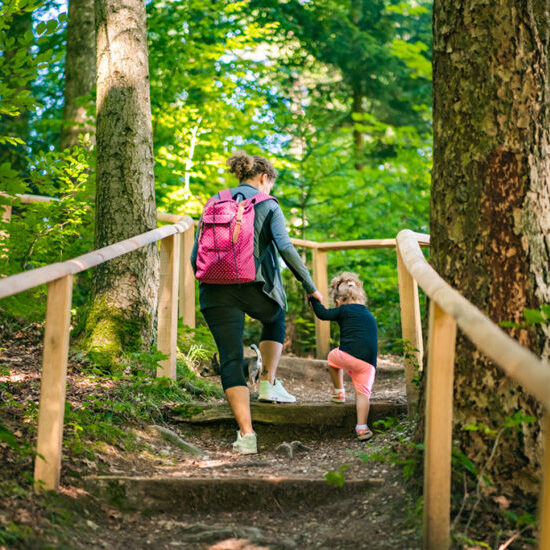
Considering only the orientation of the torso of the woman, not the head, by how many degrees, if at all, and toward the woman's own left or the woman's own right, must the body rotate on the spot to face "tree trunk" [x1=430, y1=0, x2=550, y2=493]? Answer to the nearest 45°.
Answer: approximately 90° to the woman's own right

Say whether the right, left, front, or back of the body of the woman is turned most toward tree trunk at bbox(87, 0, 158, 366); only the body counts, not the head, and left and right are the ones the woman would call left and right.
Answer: left

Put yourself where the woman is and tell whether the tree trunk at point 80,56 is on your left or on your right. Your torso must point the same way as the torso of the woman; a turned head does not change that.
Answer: on your left

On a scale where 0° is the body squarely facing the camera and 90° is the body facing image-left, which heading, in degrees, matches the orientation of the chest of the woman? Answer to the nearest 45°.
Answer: approximately 225°

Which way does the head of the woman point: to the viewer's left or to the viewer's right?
to the viewer's right

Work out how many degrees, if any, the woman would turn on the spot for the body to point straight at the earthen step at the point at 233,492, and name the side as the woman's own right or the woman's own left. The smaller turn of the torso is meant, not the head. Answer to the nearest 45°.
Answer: approximately 135° to the woman's own right
